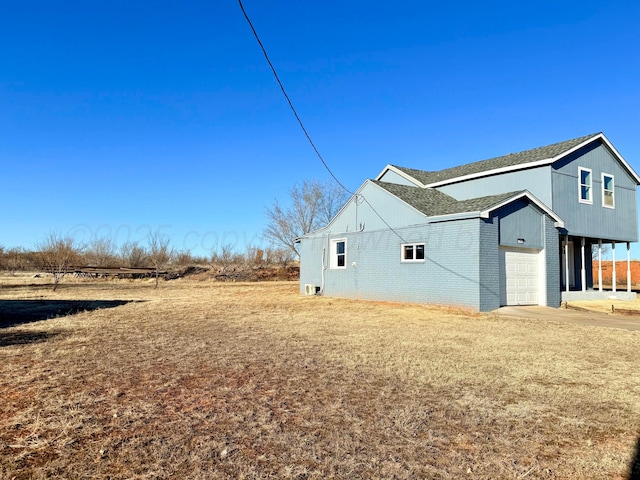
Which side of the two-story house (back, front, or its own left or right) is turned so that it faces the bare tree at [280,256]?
back

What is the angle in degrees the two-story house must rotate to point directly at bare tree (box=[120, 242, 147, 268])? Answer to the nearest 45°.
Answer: approximately 180°

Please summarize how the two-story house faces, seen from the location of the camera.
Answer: facing the viewer and to the right of the viewer

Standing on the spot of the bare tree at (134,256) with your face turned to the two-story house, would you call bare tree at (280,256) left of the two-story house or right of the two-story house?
left
